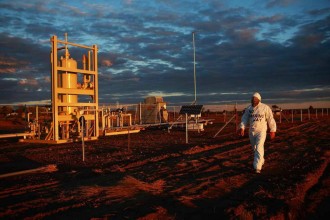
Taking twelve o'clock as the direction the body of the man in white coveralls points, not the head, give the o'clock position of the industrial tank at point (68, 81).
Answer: The industrial tank is roughly at 4 o'clock from the man in white coveralls.

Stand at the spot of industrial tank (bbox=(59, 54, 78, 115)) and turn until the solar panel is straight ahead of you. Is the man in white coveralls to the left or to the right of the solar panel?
right

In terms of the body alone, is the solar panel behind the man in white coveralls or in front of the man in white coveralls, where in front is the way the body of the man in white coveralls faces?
behind

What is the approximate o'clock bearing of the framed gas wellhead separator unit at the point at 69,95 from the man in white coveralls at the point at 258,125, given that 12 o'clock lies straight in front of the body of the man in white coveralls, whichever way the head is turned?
The framed gas wellhead separator unit is roughly at 4 o'clock from the man in white coveralls.

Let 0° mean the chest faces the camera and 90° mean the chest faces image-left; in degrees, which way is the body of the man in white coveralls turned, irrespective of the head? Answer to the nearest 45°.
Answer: approximately 0°
